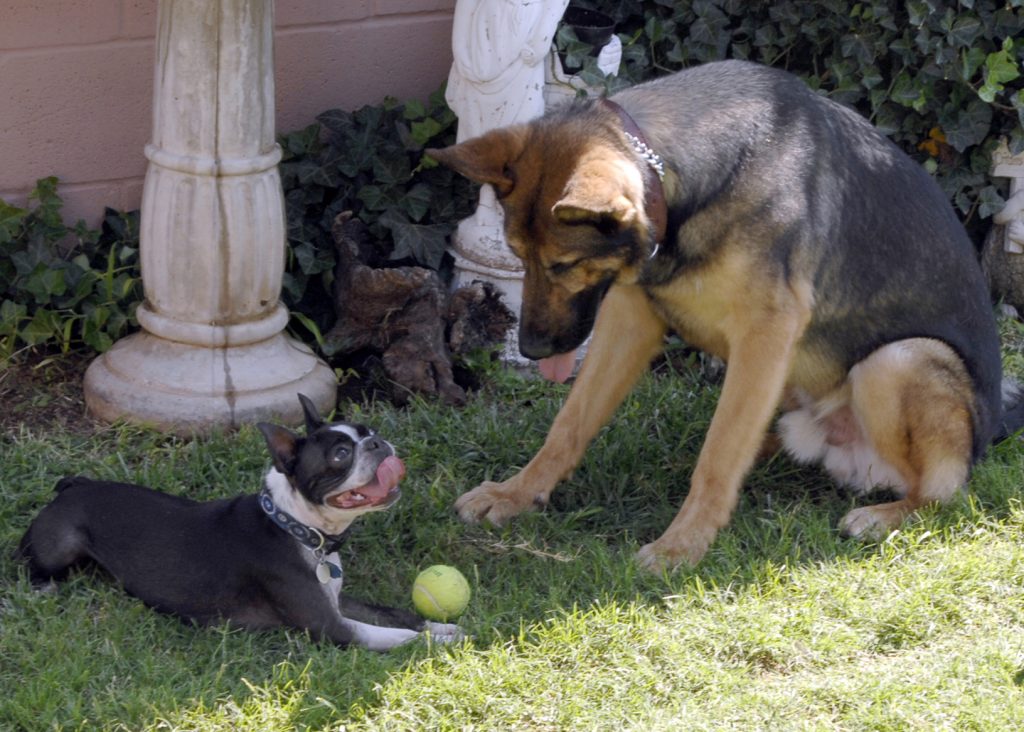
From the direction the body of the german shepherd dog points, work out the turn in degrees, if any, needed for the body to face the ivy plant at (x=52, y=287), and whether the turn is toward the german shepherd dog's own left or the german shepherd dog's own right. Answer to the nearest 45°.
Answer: approximately 45° to the german shepherd dog's own right

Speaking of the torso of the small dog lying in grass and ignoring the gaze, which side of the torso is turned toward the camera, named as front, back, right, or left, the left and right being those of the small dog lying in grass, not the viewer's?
right

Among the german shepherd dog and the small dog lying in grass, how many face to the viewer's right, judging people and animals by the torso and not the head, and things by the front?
1

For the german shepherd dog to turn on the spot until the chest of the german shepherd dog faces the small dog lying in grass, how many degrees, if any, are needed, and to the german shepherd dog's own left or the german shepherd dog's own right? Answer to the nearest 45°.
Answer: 0° — it already faces it

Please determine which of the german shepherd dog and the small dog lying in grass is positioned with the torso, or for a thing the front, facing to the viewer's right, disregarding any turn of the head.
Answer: the small dog lying in grass

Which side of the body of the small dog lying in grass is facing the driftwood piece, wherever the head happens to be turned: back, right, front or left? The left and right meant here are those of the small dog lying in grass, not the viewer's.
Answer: left

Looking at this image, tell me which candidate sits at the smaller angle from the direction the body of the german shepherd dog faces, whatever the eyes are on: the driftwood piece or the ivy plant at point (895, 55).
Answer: the driftwood piece

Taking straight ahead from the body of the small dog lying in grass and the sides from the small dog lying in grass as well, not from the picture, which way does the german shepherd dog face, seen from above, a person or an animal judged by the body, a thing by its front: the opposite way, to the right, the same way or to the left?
the opposite way
